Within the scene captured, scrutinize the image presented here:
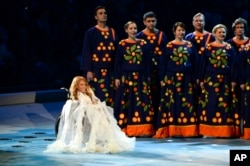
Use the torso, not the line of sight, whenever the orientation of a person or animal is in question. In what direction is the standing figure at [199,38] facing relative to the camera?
toward the camera

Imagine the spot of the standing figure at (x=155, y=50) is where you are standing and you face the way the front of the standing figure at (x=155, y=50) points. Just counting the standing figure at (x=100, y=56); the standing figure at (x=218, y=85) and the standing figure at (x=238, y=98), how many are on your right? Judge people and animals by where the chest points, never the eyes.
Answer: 1

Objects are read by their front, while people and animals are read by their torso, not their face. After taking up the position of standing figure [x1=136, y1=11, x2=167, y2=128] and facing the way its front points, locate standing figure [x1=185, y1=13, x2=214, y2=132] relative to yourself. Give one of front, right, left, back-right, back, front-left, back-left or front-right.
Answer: left

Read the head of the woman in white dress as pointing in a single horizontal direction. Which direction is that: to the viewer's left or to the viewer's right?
to the viewer's right

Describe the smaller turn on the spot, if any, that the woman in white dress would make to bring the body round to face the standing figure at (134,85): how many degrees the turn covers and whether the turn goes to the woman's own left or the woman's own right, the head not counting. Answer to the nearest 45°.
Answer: approximately 90° to the woman's own left

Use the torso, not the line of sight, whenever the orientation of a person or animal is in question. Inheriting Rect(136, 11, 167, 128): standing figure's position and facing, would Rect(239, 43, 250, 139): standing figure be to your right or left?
on your left

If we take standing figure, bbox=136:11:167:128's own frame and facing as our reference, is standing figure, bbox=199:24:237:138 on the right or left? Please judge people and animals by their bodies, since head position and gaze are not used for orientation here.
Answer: on its left

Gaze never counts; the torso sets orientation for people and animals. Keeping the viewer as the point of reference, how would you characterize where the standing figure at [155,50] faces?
facing the viewer

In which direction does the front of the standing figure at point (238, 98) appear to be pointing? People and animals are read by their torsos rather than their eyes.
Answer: toward the camera
